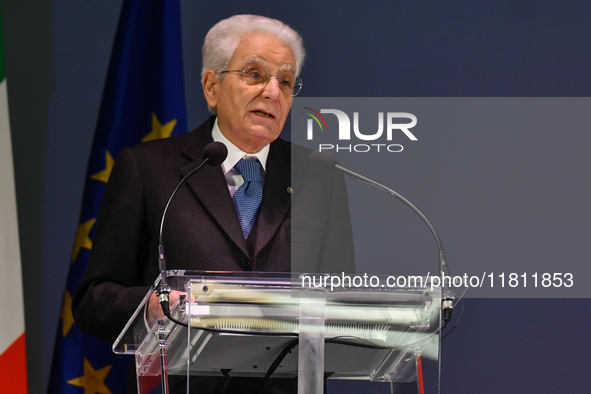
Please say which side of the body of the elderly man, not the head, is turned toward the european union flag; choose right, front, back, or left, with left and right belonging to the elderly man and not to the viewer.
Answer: back

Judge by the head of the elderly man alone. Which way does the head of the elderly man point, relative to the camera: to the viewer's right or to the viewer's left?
to the viewer's right

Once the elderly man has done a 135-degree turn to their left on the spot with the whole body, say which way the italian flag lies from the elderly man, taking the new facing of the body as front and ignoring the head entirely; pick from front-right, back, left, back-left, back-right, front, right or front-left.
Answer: front-left

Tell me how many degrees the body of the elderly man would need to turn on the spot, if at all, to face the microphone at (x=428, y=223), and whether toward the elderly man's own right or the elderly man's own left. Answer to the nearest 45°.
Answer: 0° — they already face it

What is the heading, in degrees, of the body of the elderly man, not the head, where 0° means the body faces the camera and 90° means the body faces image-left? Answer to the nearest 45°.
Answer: approximately 315°

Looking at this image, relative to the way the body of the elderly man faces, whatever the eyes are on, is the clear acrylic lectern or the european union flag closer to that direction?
the clear acrylic lectern
